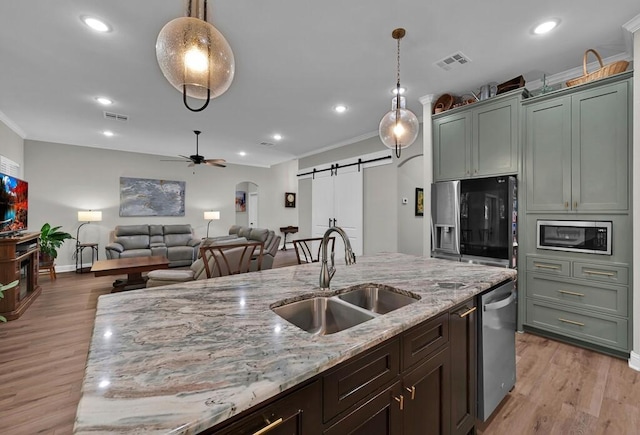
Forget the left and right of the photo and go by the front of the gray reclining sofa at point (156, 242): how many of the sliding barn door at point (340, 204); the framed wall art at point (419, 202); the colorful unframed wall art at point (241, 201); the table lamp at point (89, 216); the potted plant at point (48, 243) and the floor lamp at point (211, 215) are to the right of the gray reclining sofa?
2

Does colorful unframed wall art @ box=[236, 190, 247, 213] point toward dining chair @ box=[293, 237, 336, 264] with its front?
yes

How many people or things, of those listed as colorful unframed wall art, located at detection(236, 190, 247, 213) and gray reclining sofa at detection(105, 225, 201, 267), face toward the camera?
2

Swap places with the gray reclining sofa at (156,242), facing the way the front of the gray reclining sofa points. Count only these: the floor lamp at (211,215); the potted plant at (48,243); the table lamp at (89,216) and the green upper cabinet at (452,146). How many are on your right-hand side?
2

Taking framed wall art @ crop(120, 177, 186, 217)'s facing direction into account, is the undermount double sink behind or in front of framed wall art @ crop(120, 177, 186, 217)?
in front

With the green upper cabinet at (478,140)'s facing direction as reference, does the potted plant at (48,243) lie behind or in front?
in front

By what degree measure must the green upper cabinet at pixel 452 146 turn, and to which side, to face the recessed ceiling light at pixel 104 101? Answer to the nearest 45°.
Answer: approximately 45° to its right

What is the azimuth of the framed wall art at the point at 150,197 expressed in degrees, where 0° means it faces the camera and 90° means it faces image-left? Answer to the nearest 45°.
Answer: approximately 315°

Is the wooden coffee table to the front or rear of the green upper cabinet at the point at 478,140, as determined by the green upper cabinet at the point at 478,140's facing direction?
to the front

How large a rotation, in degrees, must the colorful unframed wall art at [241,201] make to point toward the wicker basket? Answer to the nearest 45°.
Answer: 0° — it already faces it

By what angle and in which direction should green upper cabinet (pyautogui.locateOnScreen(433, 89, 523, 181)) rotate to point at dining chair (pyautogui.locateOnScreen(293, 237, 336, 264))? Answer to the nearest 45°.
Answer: approximately 45° to its right

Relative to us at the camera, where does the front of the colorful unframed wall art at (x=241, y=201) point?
facing the viewer

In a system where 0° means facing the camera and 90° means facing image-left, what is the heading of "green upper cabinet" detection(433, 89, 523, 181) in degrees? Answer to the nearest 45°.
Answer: approximately 45°

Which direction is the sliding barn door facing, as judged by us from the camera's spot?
facing the viewer and to the left of the viewer
